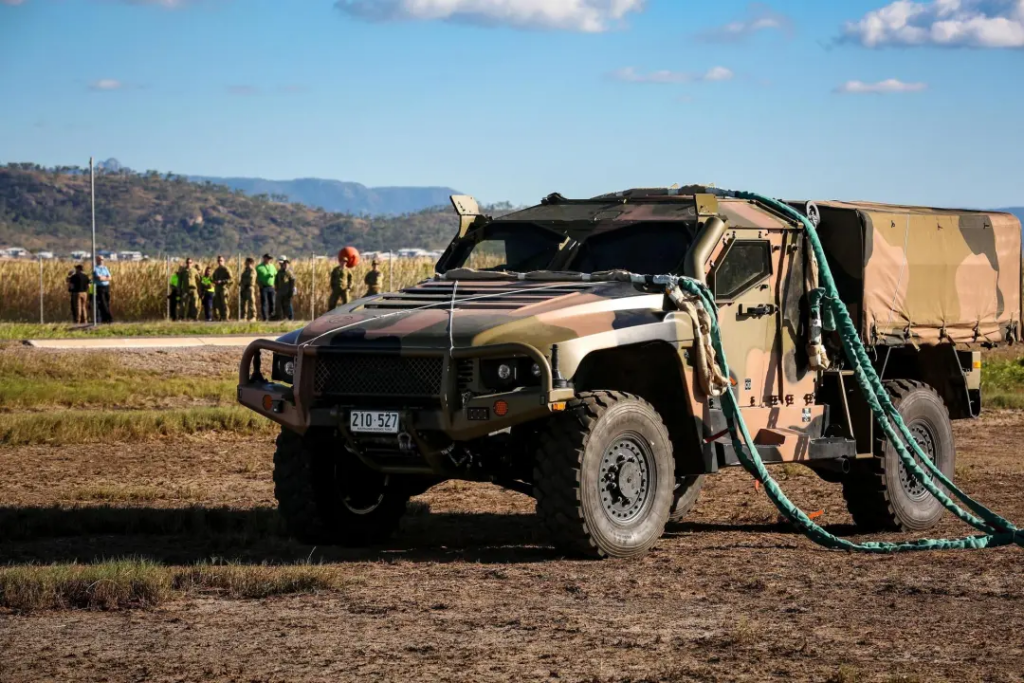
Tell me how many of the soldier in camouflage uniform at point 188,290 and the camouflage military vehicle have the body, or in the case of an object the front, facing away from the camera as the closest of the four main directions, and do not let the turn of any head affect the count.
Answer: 0

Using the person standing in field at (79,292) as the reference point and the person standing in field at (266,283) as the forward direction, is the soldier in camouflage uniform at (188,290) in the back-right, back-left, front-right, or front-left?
front-left

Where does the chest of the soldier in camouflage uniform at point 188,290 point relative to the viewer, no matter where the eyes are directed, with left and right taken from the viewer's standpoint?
facing the viewer

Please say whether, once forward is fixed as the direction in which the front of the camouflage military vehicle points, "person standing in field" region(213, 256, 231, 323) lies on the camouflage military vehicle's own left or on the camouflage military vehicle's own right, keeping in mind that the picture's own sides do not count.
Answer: on the camouflage military vehicle's own right

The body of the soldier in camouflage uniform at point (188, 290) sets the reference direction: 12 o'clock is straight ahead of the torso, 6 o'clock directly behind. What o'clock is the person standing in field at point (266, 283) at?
The person standing in field is roughly at 10 o'clock from the soldier in camouflage uniform.

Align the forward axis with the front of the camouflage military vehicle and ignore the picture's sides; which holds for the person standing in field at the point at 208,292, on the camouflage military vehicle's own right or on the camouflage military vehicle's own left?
on the camouflage military vehicle's own right

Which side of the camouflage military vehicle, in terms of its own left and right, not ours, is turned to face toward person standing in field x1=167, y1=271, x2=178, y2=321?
right

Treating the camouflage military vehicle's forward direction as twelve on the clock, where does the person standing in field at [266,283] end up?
The person standing in field is roughly at 4 o'clock from the camouflage military vehicle.

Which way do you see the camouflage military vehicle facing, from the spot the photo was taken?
facing the viewer and to the left of the viewer

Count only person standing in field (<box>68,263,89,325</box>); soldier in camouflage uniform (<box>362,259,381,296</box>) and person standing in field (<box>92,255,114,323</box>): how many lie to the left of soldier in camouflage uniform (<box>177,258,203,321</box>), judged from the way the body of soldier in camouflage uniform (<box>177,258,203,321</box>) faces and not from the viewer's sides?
1
